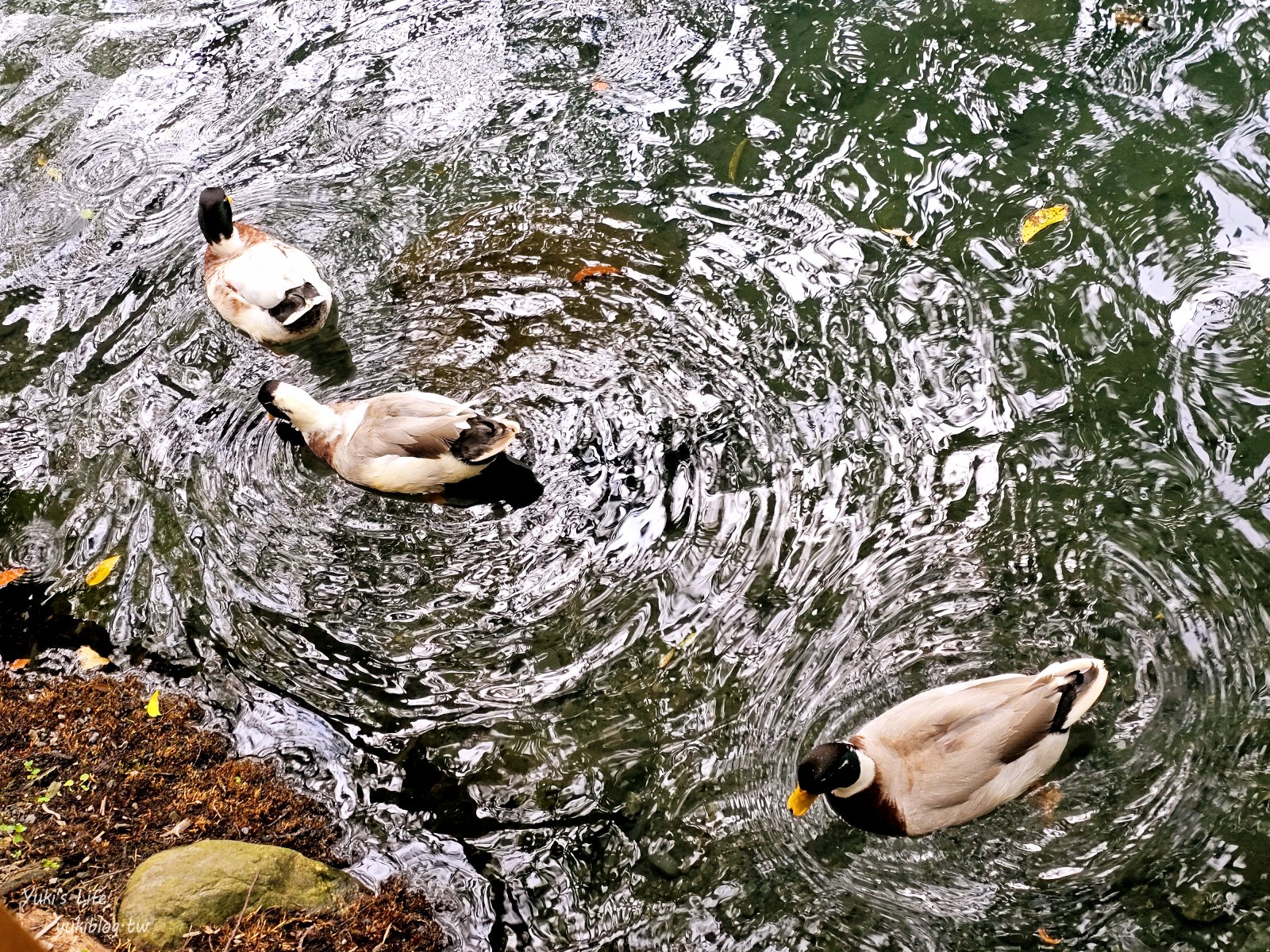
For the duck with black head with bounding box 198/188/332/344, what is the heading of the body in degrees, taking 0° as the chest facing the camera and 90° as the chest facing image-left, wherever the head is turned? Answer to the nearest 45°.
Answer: approximately 135°

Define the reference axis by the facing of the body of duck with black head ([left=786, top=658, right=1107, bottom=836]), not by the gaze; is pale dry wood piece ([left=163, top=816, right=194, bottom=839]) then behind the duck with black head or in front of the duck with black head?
in front

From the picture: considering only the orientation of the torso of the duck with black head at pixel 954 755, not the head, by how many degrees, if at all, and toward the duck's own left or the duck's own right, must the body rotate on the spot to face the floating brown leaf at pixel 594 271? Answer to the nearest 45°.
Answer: approximately 90° to the duck's own right

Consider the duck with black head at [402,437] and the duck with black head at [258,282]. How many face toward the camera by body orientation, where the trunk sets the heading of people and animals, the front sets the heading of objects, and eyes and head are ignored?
0

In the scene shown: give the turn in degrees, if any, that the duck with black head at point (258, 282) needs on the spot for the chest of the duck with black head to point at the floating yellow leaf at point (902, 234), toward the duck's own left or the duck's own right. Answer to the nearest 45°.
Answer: approximately 135° to the duck's own right

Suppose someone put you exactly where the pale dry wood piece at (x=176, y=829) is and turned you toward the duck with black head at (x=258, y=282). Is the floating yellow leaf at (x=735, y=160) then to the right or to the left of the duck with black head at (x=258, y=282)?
right

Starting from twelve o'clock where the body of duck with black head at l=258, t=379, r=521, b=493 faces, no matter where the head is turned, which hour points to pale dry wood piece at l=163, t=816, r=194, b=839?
The pale dry wood piece is roughly at 10 o'clock from the duck with black head.

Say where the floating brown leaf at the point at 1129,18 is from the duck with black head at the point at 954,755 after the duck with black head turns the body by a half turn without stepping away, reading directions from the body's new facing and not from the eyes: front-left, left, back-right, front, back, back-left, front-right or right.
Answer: front-left

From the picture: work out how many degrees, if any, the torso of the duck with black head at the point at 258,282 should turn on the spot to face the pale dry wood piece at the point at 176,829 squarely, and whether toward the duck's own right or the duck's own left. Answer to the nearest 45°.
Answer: approximately 135° to the duck's own left

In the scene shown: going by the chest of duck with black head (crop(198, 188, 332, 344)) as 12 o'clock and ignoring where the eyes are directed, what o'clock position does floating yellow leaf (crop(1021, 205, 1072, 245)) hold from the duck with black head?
The floating yellow leaf is roughly at 5 o'clock from the duck with black head.

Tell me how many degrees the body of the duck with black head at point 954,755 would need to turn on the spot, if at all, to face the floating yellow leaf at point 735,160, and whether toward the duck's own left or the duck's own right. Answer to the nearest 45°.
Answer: approximately 90° to the duck's own right

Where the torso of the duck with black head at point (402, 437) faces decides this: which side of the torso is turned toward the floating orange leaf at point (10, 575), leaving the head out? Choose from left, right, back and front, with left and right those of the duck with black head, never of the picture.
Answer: front

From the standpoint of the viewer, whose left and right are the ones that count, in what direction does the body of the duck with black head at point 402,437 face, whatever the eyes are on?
facing to the left of the viewer

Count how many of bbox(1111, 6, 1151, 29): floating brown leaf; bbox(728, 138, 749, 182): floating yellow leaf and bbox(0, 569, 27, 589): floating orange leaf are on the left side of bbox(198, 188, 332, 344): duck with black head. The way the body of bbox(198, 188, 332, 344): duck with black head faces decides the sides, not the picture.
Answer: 1

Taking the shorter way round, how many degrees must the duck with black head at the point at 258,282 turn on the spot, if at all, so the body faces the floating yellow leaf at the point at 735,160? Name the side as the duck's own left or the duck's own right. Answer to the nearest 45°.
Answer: approximately 135° to the duck's own right

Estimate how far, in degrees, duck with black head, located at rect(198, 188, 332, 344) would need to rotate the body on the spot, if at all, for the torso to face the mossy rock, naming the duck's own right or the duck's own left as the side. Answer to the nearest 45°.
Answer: approximately 135° to the duck's own left
